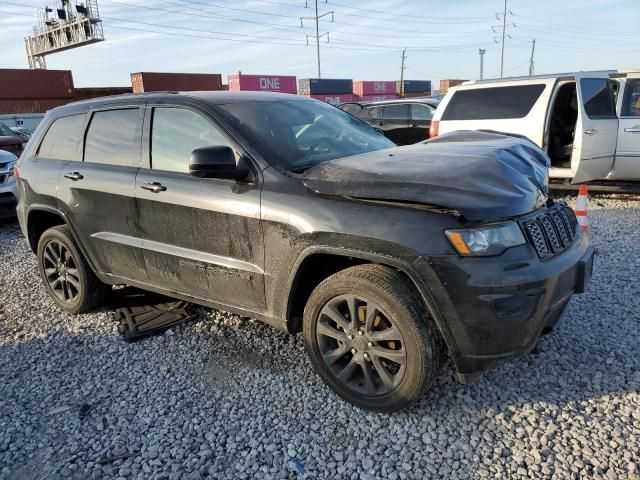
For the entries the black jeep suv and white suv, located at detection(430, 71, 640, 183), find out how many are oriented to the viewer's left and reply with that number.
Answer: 0

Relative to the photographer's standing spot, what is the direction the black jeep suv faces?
facing the viewer and to the right of the viewer

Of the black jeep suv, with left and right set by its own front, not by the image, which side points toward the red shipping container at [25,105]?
back

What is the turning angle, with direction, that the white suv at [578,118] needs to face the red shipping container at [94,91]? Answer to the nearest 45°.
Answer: approximately 135° to its left

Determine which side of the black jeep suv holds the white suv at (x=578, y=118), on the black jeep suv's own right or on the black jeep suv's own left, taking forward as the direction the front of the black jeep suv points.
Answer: on the black jeep suv's own left

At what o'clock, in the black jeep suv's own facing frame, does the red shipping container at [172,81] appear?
The red shipping container is roughly at 7 o'clock from the black jeep suv.

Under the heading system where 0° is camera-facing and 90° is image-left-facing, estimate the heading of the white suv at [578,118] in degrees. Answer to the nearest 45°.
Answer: approximately 270°

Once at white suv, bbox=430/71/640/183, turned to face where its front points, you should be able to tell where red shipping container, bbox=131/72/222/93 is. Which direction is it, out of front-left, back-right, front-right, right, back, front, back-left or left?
back-left
